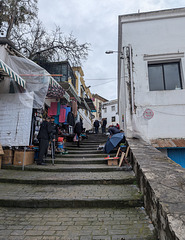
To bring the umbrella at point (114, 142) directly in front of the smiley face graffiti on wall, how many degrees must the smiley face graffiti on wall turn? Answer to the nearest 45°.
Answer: approximately 45° to its right

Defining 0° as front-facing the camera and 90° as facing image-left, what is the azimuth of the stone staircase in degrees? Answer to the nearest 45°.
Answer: approximately 0°

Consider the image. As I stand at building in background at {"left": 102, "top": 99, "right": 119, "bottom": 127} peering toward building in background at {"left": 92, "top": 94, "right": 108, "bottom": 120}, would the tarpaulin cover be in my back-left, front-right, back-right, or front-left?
back-left
